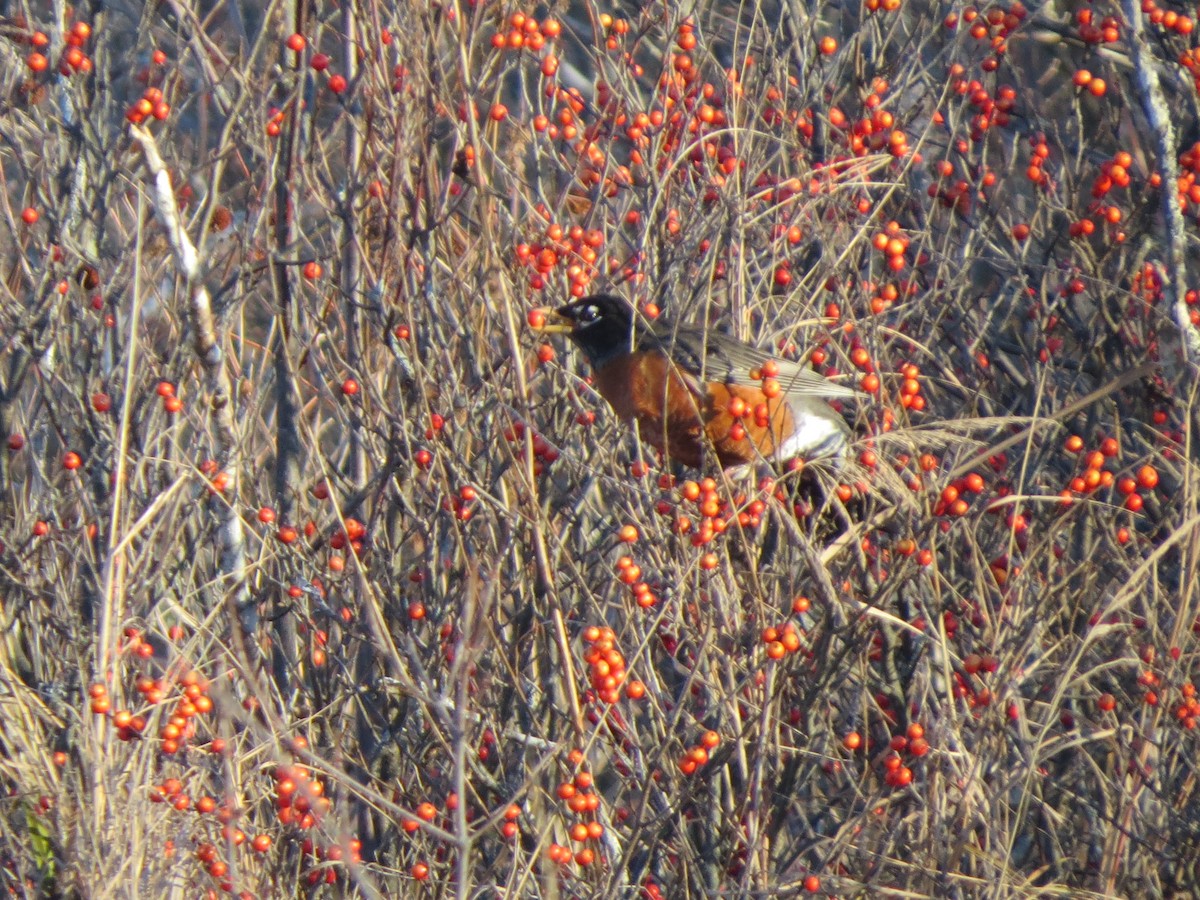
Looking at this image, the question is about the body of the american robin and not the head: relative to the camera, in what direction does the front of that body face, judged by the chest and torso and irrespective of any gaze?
to the viewer's left
